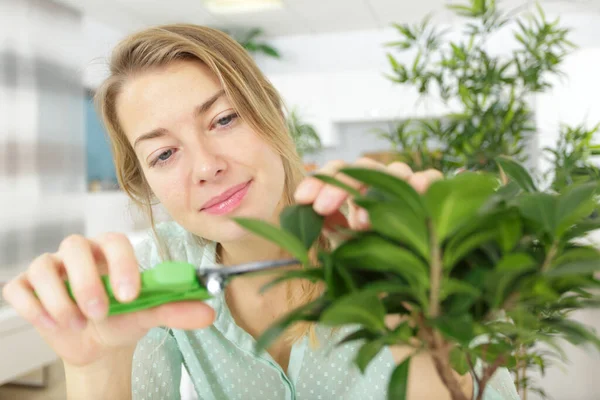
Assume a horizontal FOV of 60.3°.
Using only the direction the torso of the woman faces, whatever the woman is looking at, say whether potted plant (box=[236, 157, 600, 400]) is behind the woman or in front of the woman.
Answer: in front

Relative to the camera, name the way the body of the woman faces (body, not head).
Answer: toward the camera
